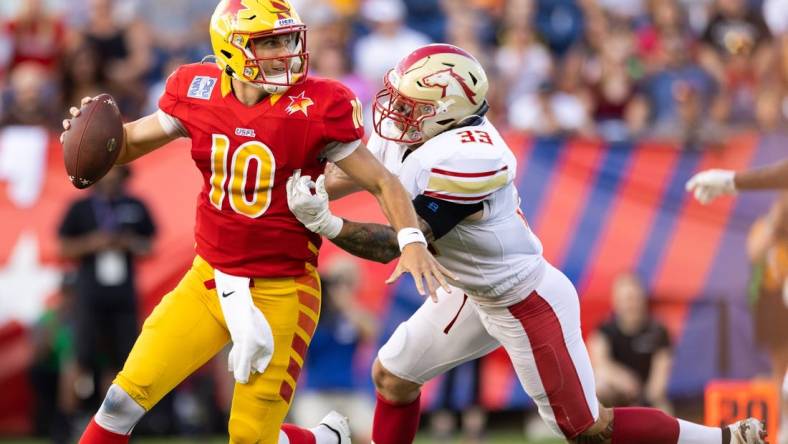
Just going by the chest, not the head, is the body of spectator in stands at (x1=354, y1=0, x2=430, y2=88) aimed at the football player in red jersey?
yes

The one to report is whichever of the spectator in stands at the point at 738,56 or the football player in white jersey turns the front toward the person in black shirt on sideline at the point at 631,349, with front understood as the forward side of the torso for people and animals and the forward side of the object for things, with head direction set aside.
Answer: the spectator in stands at the point at 738,56

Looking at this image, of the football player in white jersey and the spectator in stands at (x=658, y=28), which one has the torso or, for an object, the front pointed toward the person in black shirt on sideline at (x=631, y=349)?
the spectator in stands at (x=658, y=28)

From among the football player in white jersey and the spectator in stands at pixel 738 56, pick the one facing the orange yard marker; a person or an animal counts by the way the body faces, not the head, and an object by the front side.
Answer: the spectator in stands

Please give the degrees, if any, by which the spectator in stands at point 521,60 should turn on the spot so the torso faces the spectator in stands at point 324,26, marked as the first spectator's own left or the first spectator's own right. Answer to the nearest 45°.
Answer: approximately 90° to the first spectator's own right

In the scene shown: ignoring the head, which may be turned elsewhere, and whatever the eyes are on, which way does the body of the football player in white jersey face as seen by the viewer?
to the viewer's left
